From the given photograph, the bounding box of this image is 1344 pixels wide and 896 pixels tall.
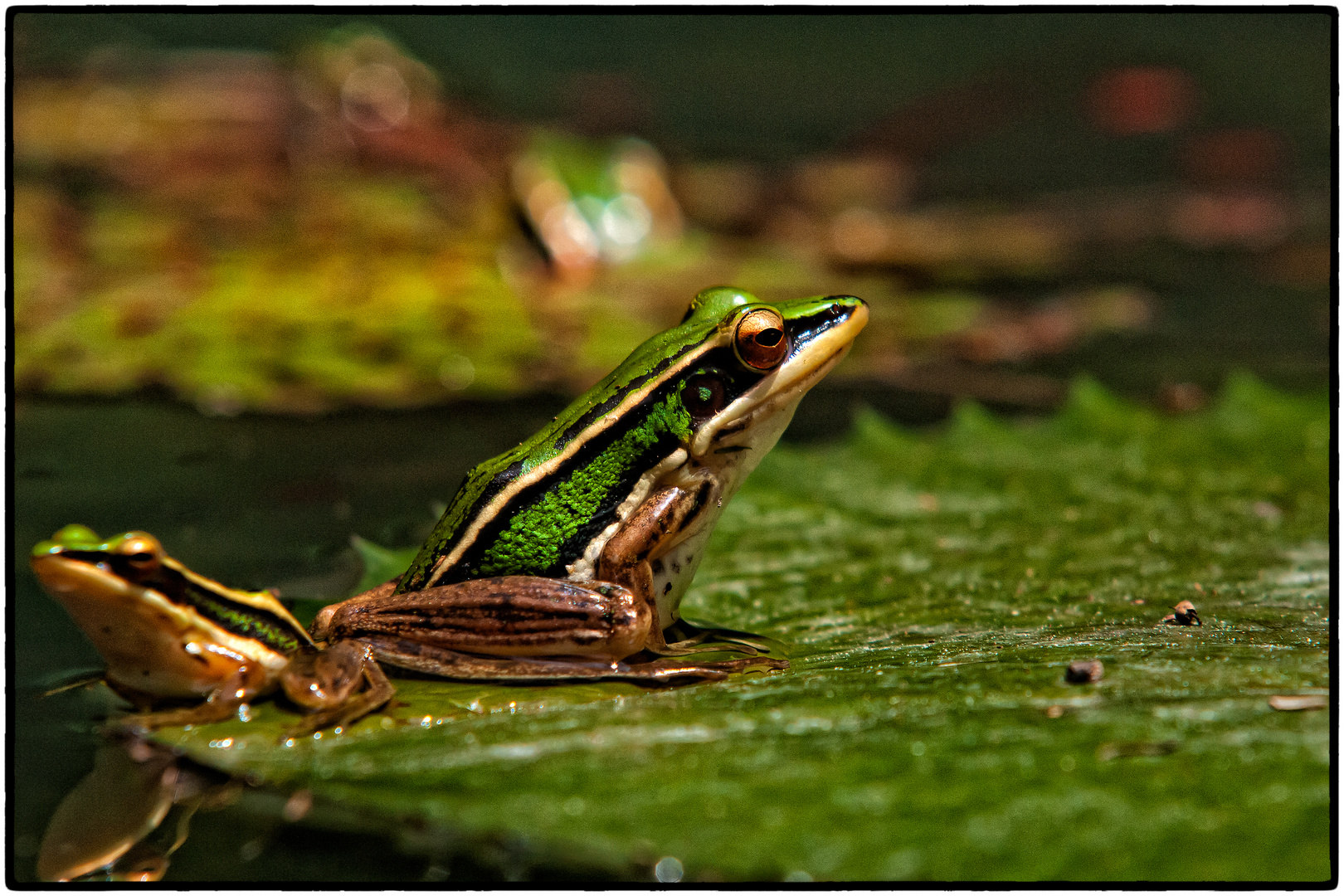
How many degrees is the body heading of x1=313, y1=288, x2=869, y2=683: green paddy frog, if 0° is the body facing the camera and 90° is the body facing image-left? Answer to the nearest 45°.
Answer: approximately 270°

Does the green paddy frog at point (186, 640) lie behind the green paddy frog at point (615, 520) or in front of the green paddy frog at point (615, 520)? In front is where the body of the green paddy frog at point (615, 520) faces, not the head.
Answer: behind

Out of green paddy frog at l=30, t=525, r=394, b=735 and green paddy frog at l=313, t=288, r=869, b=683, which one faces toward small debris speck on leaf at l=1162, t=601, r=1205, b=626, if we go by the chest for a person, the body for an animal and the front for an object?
green paddy frog at l=313, t=288, r=869, b=683

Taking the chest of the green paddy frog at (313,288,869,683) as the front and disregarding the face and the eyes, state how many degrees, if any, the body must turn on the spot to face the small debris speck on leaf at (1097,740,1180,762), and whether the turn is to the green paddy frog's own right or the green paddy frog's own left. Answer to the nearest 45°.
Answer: approximately 45° to the green paddy frog's own right

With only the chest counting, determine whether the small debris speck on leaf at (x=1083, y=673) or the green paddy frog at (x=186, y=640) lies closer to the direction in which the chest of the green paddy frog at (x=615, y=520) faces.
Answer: the small debris speck on leaf

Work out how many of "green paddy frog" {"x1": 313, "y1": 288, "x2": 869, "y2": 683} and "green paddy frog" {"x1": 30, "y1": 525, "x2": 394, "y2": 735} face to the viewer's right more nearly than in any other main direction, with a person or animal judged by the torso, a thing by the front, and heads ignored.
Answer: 1

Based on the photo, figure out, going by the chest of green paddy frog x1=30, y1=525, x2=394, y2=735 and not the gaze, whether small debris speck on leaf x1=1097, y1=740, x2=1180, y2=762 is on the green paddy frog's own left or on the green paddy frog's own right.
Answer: on the green paddy frog's own left

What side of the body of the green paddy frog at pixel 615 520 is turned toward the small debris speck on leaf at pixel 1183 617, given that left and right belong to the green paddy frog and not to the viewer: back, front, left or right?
front

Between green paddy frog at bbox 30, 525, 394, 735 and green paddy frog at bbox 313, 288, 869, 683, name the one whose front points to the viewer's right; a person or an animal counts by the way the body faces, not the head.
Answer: green paddy frog at bbox 313, 288, 869, 683
